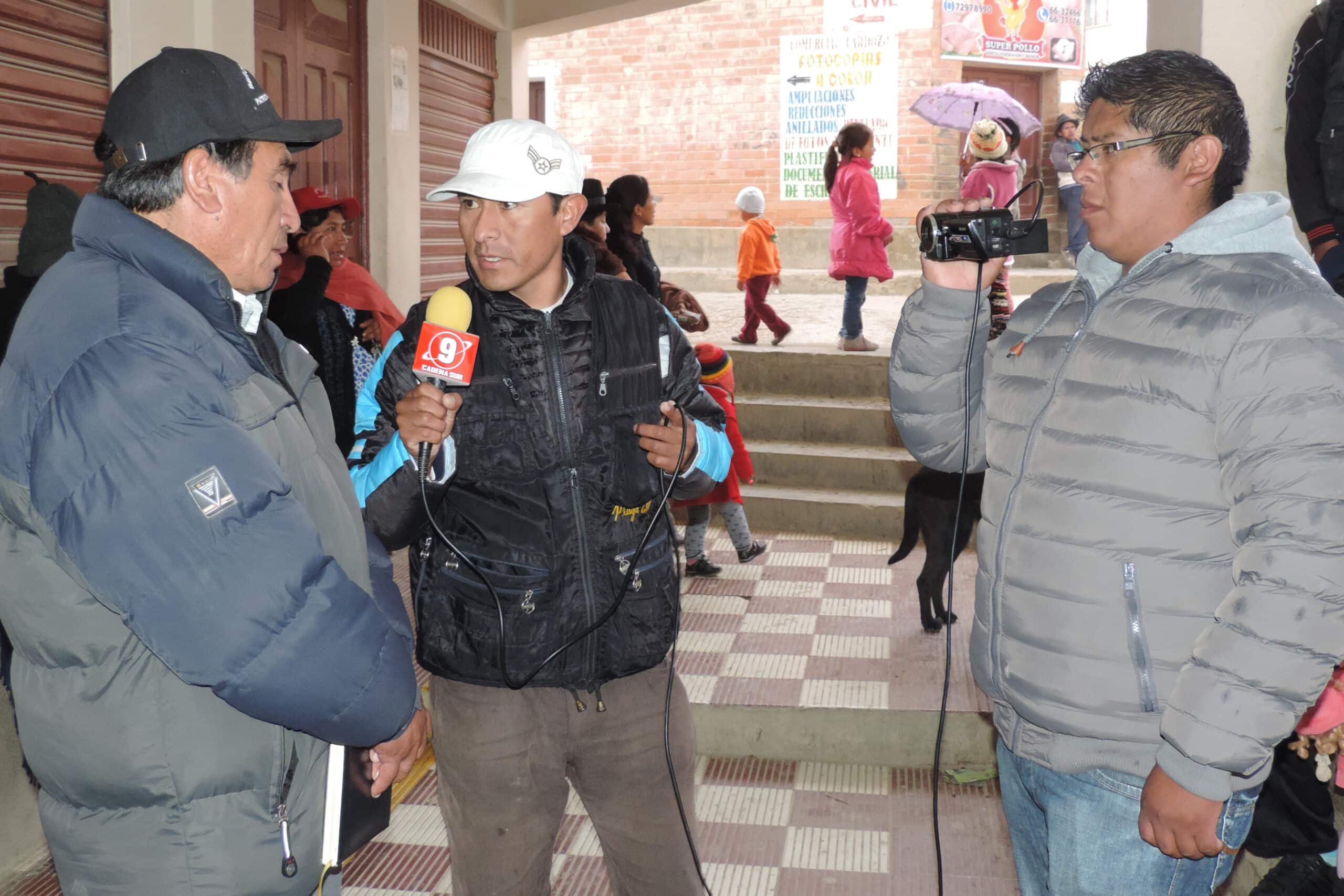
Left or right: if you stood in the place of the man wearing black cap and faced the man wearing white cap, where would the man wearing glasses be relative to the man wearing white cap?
right

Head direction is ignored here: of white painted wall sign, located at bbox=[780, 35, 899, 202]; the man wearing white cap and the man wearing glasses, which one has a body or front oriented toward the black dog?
the white painted wall sign

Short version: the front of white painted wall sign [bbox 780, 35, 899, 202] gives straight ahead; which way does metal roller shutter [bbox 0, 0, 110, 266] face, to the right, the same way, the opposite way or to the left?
to the left

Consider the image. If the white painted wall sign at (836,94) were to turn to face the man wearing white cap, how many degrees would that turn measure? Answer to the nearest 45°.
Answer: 0° — it already faces them

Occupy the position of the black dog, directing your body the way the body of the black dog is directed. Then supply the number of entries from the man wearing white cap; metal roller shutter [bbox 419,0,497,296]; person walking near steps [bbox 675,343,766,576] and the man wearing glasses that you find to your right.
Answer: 2

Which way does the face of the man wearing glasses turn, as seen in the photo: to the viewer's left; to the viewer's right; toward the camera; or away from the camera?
to the viewer's left

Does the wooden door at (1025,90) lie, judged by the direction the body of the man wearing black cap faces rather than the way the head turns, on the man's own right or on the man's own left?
on the man's own left

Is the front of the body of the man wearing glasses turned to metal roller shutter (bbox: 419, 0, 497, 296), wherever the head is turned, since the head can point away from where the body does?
no

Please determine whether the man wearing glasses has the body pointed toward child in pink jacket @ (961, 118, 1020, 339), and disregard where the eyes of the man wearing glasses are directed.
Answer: no

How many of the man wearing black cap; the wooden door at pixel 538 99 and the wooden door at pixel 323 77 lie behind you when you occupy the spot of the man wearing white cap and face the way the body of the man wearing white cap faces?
2

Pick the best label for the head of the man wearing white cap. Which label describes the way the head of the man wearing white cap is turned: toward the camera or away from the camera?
toward the camera

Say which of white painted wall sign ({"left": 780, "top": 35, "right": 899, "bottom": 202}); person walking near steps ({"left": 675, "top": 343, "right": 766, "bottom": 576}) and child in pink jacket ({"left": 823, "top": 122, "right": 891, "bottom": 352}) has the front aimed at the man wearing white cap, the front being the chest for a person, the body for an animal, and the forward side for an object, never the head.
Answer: the white painted wall sign

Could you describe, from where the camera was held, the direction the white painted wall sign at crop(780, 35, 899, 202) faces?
facing the viewer

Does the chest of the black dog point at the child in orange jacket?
no

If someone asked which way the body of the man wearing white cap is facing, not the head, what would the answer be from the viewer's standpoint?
toward the camera

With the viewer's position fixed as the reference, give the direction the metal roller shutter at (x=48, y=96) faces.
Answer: facing the viewer and to the right of the viewer
